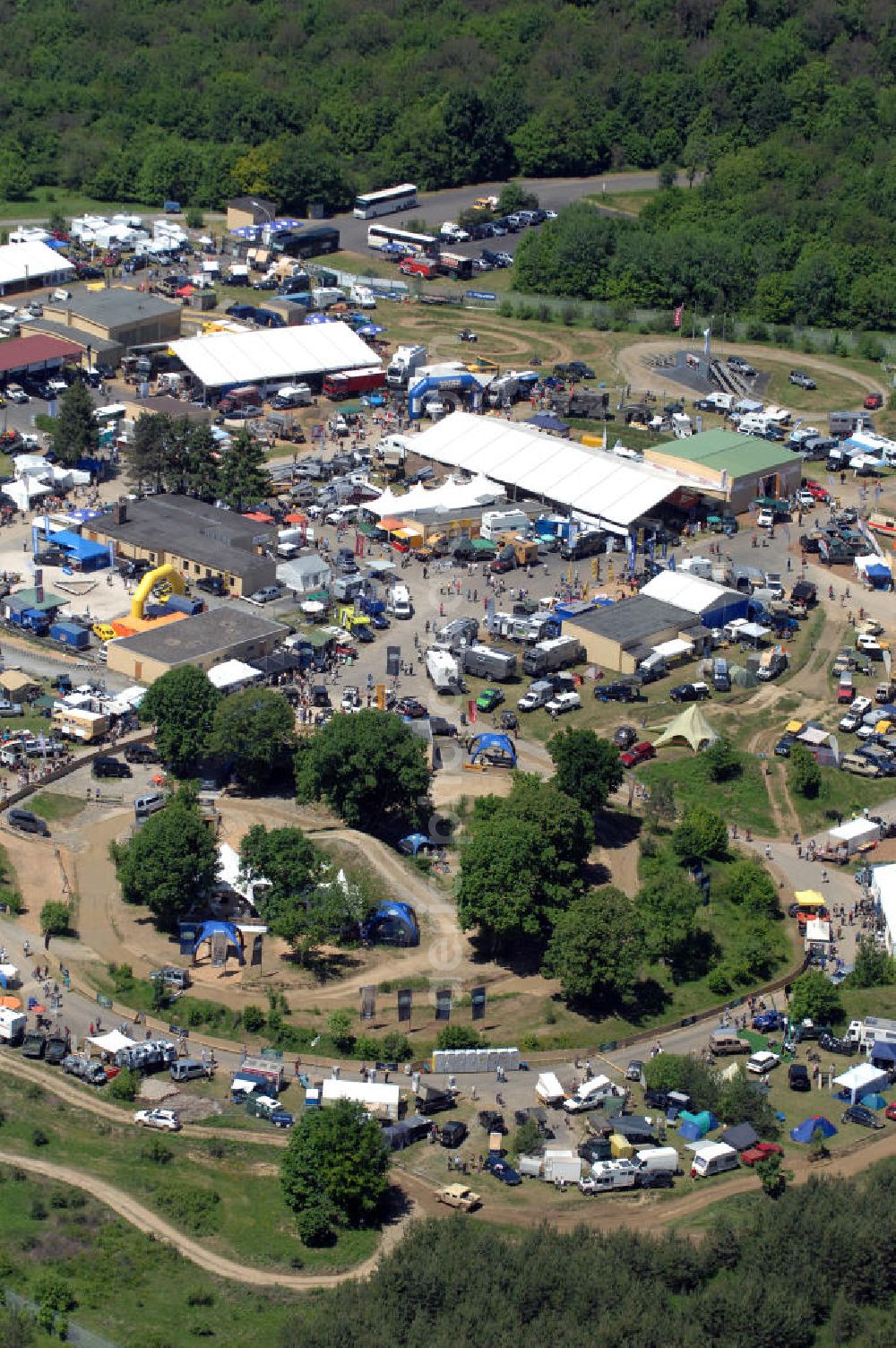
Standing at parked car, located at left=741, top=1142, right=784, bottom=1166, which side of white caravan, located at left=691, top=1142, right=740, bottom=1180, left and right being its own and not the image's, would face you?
back

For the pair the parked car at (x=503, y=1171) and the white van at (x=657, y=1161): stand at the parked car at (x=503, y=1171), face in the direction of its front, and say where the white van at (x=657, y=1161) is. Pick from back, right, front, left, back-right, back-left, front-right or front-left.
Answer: front-left

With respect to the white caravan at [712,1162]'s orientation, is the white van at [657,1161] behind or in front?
in front

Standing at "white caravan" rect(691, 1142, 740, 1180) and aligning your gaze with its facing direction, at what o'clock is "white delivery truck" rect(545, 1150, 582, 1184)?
The white delivery truck is roughly at 1 o'clock from the white caravan.

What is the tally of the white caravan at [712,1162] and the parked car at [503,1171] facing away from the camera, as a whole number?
0

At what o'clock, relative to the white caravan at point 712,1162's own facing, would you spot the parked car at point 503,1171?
The parked car is roughly at 1 o'clock from the white caravan.

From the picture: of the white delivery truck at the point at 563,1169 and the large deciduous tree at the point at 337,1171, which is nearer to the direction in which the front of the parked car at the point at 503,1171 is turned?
the white delivery truck

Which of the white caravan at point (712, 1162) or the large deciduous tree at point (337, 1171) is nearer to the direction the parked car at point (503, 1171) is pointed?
the white caravan

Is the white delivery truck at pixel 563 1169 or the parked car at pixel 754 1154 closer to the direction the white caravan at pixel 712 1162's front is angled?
the white delivery truck
